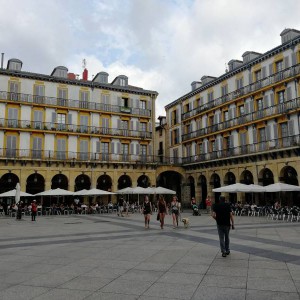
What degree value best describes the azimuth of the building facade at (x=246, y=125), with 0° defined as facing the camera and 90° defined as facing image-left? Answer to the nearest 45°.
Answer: approximately 45°

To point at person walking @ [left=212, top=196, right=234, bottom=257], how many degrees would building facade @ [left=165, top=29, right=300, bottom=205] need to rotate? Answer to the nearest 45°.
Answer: approximately 45° to its left
